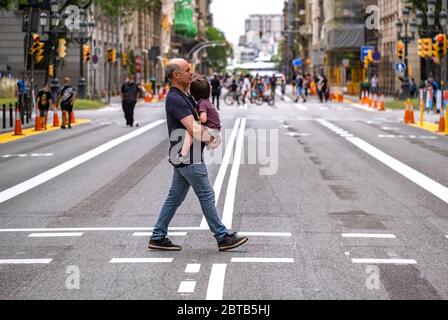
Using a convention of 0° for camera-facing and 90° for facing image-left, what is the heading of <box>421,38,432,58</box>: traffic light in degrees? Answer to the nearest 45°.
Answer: approximately 45°

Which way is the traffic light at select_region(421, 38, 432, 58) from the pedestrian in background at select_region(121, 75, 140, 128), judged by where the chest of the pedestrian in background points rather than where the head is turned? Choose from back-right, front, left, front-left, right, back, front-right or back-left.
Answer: back-left

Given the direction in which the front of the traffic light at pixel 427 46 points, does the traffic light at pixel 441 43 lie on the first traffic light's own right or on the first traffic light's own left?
on the first traffic light's own left

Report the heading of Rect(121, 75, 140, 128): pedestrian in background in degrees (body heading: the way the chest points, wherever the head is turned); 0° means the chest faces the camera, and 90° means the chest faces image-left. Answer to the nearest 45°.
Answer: approximately 0°
